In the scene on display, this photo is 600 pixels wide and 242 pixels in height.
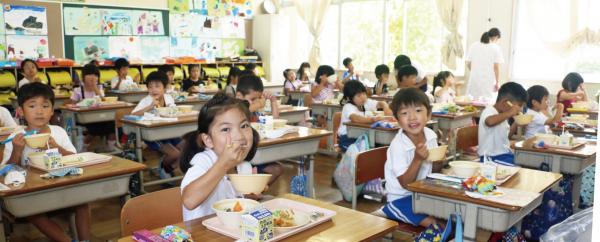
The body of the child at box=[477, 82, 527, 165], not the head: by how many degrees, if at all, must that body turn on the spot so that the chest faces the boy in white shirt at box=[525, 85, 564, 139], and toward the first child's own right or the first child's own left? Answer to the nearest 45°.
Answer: approximately 90° to the first child's own left

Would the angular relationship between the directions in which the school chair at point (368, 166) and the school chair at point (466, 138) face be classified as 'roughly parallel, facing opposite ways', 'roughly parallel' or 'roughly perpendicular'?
roughly parallel

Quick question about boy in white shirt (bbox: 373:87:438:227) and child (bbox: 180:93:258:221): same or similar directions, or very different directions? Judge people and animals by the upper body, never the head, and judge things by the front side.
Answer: same or similar directions

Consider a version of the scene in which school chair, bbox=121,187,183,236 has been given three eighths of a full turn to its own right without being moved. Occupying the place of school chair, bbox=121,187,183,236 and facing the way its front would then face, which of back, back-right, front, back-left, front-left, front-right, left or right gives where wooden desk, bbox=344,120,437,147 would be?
back-right

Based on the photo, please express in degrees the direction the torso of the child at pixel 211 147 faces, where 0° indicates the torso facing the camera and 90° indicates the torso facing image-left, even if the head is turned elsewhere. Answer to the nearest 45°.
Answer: approximately 315°

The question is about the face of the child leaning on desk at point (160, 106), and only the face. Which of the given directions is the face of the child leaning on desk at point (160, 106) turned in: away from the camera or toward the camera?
toward the camera

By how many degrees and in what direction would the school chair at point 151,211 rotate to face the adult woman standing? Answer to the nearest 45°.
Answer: approximately 90° to its left

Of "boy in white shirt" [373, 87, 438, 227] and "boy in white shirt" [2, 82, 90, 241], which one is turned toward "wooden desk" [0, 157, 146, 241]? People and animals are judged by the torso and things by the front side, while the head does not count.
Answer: "boy in white shirt" [2, 82, 90, 241]

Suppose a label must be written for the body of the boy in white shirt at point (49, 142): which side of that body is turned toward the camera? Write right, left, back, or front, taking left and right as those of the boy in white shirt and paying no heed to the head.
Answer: front

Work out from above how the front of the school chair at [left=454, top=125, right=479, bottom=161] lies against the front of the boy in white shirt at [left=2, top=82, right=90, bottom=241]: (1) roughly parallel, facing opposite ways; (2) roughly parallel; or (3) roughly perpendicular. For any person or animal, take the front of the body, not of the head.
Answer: roughly parallel

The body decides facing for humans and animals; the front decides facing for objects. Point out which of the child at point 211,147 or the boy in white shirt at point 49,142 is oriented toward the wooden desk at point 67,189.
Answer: the boy in white shirt

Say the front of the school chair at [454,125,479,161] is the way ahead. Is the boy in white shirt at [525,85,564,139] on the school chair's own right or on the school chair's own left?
on the school chair's own left

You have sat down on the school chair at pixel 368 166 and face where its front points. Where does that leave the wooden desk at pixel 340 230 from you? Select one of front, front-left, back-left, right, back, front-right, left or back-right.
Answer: front-right

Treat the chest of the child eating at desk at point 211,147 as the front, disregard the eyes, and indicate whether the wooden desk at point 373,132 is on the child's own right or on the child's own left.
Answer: on the child's own left

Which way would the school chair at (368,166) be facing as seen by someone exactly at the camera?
facing the viewer and to the right of the viewer

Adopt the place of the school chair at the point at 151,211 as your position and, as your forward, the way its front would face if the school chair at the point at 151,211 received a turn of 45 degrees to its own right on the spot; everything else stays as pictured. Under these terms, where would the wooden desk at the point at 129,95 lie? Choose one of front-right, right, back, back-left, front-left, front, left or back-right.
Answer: back
